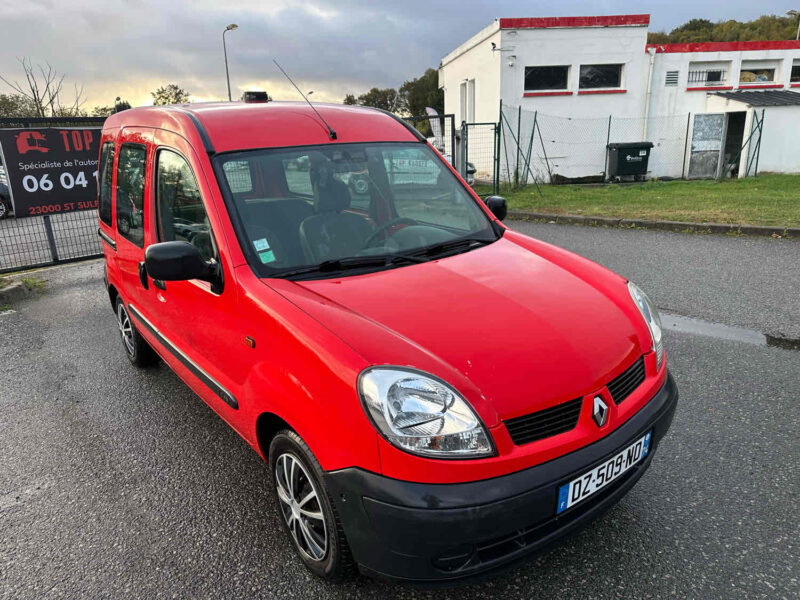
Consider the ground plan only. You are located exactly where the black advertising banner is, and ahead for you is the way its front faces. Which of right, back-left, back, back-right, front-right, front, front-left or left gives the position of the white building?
left

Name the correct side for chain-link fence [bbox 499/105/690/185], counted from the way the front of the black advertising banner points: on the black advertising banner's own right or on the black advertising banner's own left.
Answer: on the black advertising banner's own left

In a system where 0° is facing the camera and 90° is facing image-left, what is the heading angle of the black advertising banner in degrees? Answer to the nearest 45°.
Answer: approximately 0°

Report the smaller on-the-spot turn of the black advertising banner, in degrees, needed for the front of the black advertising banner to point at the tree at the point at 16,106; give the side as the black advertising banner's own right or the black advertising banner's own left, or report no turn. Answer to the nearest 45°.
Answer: approximately 180°

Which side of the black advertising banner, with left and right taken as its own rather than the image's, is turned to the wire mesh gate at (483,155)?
left
